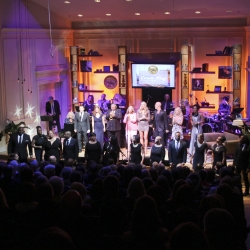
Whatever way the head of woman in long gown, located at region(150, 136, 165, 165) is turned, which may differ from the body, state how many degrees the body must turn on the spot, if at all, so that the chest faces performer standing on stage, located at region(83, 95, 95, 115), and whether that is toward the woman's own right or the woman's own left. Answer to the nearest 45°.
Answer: approximately 135° to the woman's own right

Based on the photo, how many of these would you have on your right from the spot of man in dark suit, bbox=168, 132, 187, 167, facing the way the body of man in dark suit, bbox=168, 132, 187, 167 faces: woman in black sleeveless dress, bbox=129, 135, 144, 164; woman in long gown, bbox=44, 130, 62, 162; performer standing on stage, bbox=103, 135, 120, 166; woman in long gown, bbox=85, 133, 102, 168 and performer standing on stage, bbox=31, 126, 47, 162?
5

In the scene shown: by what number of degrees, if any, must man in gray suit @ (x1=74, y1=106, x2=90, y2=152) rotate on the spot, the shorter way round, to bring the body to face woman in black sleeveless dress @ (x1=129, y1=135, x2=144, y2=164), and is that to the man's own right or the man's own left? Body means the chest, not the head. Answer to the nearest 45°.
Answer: approximately 45° to the man's own left

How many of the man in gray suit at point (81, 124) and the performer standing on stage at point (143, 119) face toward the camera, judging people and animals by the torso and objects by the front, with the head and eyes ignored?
2

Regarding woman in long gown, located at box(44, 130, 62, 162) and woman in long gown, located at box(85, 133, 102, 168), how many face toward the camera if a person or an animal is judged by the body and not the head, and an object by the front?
2

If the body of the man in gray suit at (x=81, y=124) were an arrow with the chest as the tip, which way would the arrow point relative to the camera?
toward the camera

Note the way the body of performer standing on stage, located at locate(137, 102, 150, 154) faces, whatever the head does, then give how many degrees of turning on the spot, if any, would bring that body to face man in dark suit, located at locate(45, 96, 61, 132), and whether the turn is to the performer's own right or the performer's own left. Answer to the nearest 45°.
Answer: approximately 135° to the performer's own right

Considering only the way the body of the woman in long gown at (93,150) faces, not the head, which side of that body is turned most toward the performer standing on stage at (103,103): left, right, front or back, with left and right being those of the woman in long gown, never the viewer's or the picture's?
back

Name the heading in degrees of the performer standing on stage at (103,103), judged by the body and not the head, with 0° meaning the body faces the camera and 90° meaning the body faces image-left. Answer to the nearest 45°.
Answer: approximately 0°

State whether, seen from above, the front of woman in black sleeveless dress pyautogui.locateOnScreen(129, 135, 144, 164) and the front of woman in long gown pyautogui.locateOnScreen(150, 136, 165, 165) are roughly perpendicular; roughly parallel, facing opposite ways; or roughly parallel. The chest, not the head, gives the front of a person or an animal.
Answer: roughly parallel

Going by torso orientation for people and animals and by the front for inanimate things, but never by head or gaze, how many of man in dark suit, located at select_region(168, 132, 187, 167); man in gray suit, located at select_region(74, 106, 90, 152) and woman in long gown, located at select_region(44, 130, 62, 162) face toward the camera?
3

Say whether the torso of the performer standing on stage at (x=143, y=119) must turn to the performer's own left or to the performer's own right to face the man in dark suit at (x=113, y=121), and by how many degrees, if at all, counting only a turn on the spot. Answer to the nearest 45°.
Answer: approximately 90° to the performer's own right

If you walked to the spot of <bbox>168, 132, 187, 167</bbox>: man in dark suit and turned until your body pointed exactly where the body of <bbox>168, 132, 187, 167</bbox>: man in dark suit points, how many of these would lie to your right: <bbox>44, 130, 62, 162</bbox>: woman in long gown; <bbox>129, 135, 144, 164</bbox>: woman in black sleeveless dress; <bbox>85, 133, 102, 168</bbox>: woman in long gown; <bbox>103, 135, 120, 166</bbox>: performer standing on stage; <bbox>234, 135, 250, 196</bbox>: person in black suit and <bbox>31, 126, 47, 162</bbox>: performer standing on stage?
5

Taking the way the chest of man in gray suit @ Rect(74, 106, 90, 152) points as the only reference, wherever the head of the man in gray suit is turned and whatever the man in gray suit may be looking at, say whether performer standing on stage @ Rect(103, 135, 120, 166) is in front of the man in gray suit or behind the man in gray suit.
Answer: in front

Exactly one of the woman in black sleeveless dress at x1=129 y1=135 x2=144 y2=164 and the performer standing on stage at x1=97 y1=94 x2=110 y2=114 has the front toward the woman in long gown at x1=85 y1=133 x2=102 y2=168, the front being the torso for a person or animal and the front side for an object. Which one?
the performer standing on stage

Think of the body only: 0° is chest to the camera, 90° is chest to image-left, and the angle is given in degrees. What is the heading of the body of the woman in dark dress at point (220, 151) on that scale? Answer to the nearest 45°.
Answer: approximately 45°

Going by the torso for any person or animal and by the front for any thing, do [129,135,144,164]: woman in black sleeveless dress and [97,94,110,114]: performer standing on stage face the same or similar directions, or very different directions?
same or similar directions

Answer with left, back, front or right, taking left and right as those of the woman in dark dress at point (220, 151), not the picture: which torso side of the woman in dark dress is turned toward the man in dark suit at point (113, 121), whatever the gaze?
right
